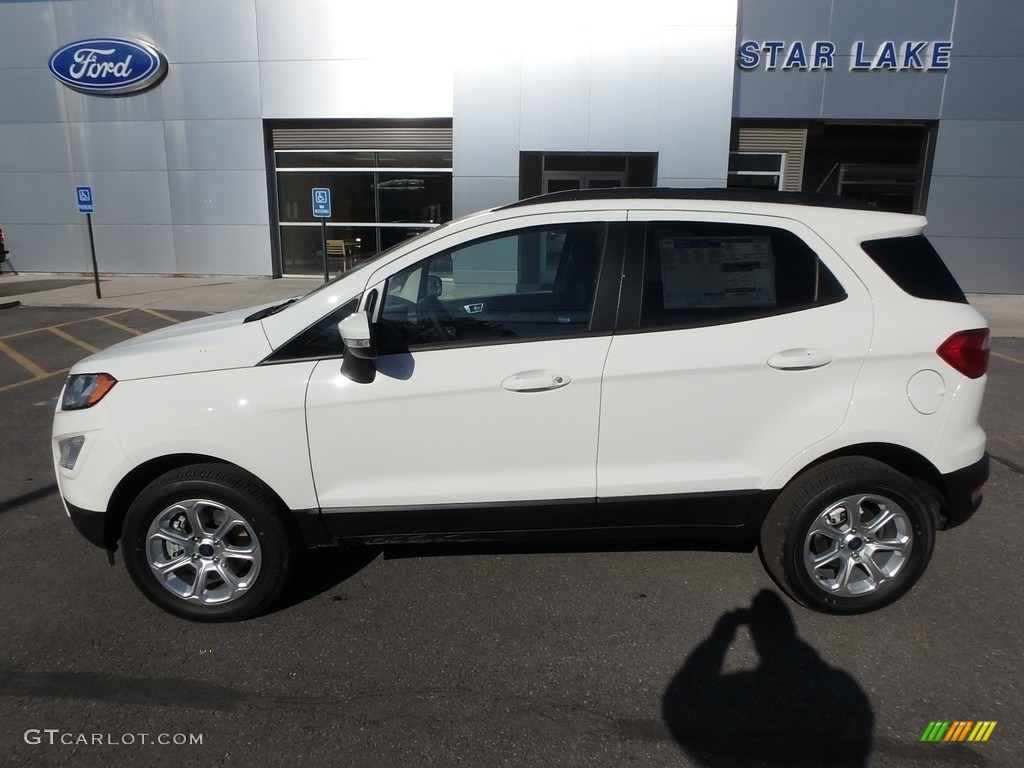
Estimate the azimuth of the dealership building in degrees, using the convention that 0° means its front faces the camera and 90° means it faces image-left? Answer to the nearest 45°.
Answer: approximately 0°

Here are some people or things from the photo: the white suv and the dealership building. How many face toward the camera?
1

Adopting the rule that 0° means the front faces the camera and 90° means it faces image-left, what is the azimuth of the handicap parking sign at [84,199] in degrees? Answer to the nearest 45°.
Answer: approximately 0°

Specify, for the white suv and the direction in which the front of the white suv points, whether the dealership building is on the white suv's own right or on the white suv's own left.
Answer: on the white suv's own right

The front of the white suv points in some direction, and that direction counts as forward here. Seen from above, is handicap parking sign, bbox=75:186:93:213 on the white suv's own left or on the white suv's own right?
on the white suv's own right

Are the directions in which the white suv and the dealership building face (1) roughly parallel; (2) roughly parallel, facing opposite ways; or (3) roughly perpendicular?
roughly perpendicular

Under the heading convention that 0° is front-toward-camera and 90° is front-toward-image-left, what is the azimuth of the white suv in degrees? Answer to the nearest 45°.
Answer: approximately 90°
